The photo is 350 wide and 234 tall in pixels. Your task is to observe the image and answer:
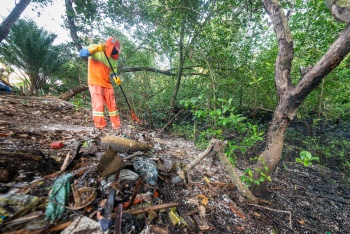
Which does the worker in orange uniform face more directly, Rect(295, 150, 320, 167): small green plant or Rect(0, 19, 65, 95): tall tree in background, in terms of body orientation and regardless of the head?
the small green plant

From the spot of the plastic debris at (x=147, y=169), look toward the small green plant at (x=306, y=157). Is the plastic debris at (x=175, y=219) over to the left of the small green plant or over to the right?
right

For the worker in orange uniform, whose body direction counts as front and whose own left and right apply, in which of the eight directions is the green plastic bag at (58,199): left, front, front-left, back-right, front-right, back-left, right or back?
front-right

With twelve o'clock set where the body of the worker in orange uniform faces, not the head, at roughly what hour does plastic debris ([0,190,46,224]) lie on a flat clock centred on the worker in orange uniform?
The plastic debris is roughly at 2 o'clock from the worker in orange uniform.

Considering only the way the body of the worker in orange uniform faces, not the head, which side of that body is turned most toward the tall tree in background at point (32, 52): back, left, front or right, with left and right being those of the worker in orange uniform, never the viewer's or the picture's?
back

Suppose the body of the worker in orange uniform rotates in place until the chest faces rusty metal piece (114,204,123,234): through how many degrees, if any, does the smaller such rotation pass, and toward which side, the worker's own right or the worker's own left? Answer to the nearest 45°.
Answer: approximately 45° to the worker's own right

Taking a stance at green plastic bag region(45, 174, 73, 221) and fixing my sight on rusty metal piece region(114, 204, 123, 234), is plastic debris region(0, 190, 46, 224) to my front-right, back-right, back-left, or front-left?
back-right

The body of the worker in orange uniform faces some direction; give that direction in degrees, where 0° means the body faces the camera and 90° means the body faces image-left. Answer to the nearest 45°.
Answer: approximately 315°

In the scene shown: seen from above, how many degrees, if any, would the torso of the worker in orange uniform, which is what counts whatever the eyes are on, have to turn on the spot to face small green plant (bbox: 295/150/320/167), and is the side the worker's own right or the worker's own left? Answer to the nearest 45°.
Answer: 0° — they already face it

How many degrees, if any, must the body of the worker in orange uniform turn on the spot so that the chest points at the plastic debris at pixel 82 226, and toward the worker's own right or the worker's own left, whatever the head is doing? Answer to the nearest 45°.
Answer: approximately 45° to the worker's own right

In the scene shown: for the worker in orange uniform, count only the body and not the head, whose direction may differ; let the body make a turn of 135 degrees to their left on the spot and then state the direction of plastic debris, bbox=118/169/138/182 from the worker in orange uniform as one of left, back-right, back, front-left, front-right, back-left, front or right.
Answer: back

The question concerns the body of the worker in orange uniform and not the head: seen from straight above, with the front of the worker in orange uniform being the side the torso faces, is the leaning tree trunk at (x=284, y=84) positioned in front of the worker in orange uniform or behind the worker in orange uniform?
in front
